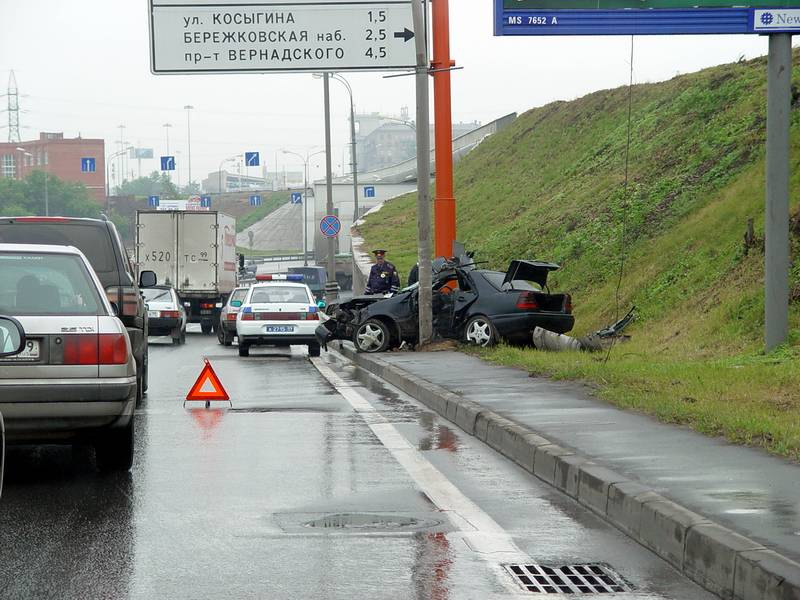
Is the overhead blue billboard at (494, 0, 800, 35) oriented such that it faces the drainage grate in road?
yes

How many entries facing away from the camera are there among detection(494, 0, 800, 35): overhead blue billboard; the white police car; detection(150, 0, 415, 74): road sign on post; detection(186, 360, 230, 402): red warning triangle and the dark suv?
2

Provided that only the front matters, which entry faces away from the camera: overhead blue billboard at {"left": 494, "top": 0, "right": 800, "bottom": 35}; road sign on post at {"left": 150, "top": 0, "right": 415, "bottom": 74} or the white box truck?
the white box truck

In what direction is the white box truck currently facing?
away from the camera

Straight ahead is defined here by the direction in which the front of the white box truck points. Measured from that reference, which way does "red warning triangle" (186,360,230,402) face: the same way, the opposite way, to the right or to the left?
the opposite way

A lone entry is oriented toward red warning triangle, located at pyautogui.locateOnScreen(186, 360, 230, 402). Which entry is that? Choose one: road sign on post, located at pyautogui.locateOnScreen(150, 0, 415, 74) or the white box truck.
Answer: the road sign on post

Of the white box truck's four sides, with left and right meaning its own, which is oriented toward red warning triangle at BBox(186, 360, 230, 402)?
back

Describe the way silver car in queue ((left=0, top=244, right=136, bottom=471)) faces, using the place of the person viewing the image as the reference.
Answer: facing away from the viewer

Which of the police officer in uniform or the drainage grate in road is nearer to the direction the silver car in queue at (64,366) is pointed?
the police officer in uniform

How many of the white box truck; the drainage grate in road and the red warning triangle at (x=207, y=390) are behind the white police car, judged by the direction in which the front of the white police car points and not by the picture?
2

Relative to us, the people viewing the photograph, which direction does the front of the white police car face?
facing away from the viewer

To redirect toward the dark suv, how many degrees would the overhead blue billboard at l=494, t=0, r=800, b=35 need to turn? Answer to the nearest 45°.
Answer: approximately 45° to its right

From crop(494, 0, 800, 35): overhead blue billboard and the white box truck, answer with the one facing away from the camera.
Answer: the white box truck
